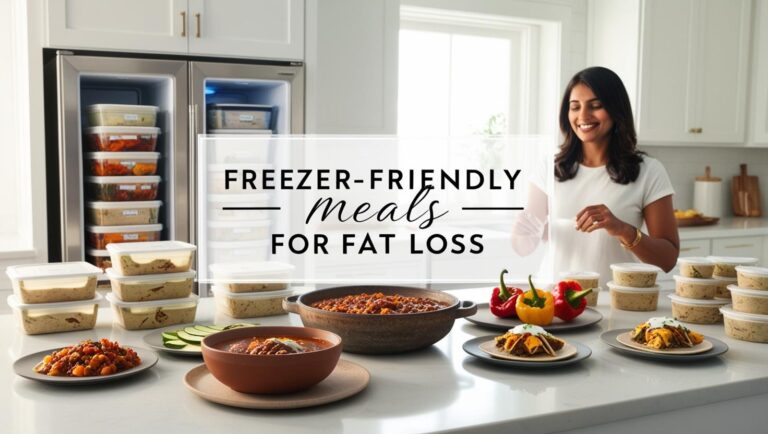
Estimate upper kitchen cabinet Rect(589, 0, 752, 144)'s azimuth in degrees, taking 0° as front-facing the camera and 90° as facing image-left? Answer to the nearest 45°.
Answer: approximately 0°

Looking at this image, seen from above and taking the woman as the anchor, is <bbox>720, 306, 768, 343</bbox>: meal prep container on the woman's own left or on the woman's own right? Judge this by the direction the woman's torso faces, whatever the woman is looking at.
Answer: on the woman's own left

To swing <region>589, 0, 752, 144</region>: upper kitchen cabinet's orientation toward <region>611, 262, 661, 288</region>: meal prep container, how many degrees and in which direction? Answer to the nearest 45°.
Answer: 0° — it already faces it

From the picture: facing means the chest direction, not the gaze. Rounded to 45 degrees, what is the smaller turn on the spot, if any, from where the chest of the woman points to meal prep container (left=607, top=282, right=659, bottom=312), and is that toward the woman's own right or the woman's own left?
approximately 45° to the woman's own left

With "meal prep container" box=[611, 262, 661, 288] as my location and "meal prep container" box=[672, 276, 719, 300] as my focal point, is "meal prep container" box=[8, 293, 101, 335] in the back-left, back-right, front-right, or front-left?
back-right

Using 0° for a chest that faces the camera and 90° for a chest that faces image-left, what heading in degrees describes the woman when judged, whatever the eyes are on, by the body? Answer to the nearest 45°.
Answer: approximately 45°

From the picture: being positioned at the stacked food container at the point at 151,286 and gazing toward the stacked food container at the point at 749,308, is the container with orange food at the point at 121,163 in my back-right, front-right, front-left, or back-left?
back-left
